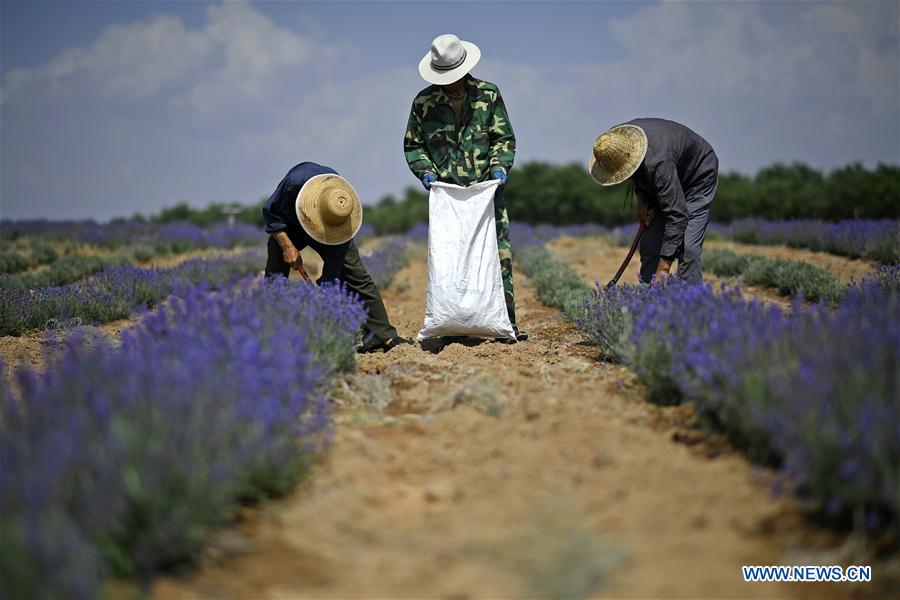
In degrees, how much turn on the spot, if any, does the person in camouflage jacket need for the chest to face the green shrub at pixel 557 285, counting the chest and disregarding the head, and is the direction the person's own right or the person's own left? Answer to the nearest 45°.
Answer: approximately 180°

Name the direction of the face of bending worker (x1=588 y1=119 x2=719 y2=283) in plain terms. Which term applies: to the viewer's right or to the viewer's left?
to the viewer's left

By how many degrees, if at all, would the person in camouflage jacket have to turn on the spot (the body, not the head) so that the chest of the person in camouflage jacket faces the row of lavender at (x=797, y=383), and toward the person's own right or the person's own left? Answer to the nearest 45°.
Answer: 0° — they already face it

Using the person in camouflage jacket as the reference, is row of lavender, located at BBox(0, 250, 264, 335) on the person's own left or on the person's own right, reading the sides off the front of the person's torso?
on the person's own right

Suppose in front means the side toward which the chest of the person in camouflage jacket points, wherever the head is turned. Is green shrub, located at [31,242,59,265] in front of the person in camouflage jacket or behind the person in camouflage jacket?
behind

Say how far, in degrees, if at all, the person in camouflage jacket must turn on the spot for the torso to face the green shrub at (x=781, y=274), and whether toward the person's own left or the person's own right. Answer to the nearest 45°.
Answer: approximately 135° to the person's own left

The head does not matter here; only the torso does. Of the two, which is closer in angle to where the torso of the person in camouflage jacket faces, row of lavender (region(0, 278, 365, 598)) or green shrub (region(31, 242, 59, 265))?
the row of lavender

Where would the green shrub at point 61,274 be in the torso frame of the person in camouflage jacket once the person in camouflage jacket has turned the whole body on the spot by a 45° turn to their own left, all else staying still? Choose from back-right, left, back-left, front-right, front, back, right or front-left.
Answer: back

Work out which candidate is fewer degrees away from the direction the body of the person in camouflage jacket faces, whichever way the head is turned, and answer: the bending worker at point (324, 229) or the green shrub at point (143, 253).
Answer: the bending worker
